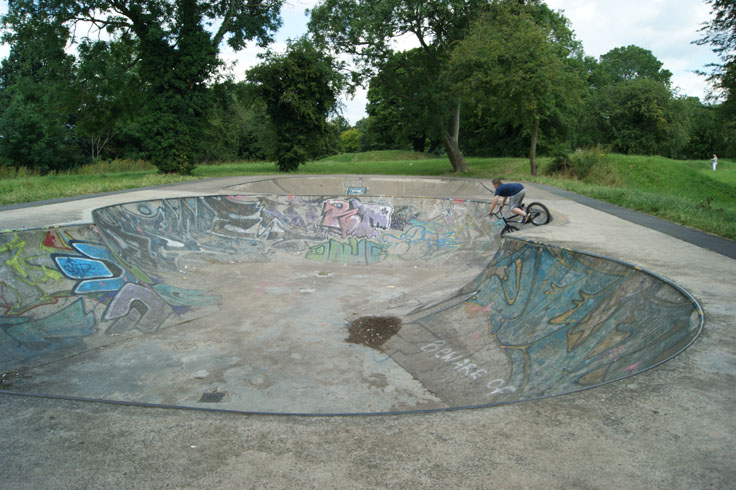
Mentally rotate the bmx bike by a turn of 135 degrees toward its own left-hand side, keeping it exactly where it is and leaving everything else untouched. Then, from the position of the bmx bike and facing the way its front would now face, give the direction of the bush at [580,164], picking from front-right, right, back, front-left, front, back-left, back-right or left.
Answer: back-left

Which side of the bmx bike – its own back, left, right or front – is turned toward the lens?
left

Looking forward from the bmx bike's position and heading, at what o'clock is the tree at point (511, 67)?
The tree is roughly at 3 o'clock from the bmx bike.

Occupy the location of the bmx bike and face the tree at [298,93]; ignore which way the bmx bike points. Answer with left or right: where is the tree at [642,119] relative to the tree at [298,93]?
right

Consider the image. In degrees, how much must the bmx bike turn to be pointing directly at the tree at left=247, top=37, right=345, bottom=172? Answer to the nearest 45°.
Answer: approximately 45° to its right

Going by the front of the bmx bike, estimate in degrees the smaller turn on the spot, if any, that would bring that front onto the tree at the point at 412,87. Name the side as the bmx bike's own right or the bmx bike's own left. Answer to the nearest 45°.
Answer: approximately 90° to the bmx bike's own right

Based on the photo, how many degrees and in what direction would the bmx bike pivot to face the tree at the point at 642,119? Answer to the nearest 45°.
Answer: approximately 90° to its right

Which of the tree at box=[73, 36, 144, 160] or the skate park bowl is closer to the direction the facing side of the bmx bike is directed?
the tree

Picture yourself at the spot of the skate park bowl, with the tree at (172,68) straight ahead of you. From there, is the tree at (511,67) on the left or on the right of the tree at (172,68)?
right
